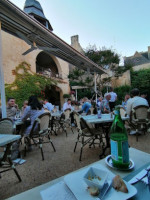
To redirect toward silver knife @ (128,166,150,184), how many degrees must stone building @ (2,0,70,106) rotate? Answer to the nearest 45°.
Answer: approximately 45° to its right

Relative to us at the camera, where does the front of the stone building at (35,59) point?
facing the viewer and to the right of the viewer

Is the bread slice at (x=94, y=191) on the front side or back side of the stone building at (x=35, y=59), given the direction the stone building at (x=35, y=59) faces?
on the front side

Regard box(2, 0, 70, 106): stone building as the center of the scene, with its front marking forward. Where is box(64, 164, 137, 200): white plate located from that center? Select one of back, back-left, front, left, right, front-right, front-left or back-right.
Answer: front-right

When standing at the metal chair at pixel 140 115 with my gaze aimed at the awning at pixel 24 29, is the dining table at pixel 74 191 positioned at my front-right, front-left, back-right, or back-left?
front-left

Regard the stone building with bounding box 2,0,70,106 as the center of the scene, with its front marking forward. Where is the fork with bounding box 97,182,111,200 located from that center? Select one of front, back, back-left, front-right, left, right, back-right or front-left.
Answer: front-right

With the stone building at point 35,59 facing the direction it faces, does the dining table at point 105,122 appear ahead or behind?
ahead

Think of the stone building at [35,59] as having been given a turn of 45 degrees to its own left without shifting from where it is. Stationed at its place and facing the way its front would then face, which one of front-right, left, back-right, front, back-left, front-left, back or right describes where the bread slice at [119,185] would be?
right

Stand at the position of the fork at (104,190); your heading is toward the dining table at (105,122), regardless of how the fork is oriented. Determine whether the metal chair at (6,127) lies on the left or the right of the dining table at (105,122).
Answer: left
